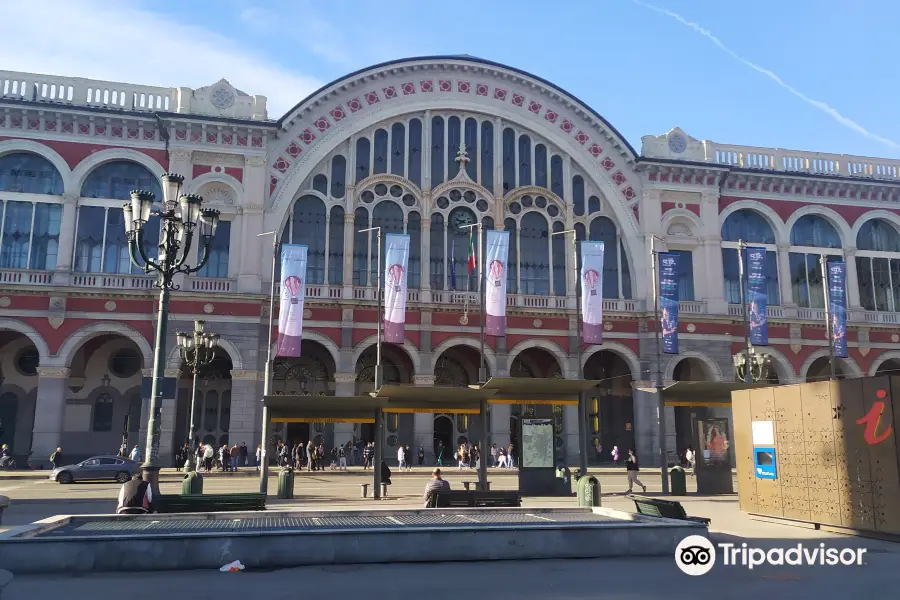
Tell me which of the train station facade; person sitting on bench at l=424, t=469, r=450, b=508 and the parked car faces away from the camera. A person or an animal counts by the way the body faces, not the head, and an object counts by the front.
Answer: the person sitting on bench

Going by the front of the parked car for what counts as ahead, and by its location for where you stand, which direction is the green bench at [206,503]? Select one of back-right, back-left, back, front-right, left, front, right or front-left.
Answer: left

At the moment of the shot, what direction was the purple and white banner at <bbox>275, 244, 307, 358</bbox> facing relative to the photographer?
facing the viewer

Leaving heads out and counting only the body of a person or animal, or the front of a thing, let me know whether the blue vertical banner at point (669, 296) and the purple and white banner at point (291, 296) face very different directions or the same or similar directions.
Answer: same or similar directions

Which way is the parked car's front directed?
to the viewer's left

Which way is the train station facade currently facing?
toward the camera

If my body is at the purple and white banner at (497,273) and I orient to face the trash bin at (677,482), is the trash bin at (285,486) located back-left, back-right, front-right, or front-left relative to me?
front-right

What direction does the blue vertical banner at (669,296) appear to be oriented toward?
toward the camera

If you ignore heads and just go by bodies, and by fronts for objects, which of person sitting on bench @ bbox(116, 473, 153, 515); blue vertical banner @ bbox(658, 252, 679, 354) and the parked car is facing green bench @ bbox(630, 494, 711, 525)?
the blue vertical banner

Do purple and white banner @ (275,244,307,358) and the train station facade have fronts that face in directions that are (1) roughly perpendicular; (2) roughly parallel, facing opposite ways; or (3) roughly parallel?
roughly parallel

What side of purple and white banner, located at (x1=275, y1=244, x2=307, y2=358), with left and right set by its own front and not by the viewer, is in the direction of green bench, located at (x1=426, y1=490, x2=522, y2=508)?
front

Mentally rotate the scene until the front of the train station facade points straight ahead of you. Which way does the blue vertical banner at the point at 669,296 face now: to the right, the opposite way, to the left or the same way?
the same way

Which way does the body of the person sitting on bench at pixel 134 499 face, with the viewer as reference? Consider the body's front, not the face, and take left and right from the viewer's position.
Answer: facing away from the viewer

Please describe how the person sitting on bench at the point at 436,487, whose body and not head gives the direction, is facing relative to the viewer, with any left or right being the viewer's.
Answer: facing away from the viewer
